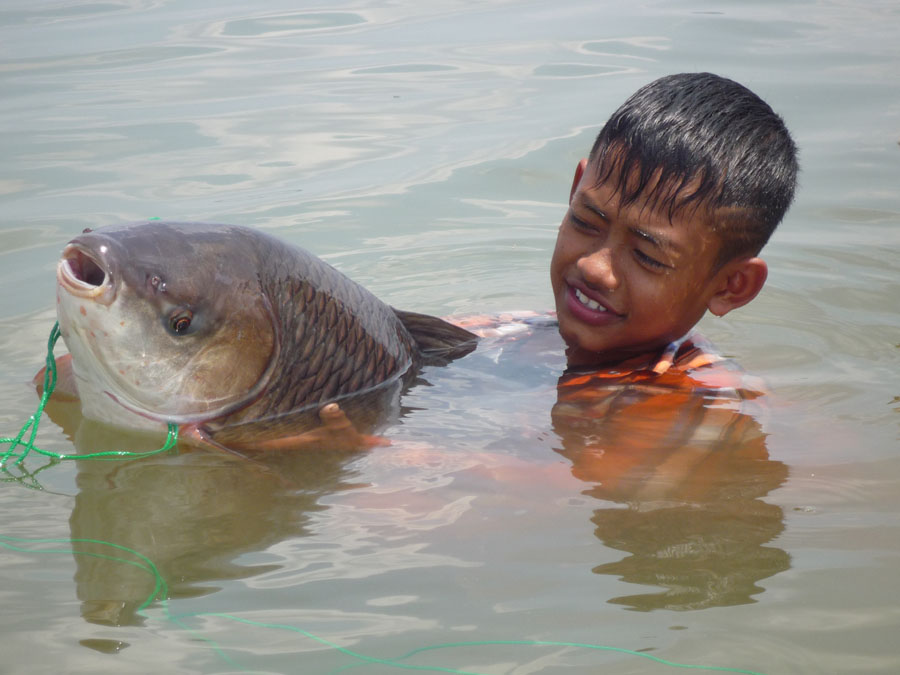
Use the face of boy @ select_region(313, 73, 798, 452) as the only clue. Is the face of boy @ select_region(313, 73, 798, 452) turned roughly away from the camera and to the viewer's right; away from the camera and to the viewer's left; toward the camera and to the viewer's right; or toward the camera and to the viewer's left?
toward the camera and to the viewer's left

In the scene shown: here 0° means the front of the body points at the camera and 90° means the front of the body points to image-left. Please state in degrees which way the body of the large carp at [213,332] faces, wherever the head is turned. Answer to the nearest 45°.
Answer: approximately 45°

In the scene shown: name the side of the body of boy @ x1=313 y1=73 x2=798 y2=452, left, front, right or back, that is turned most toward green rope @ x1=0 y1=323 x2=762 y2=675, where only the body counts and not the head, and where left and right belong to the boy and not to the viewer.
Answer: front
